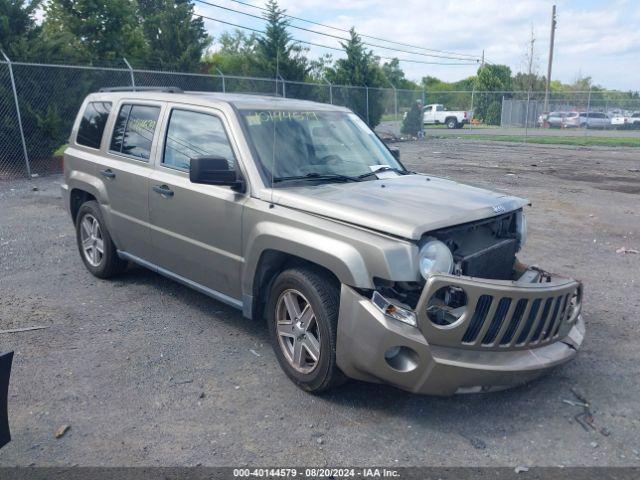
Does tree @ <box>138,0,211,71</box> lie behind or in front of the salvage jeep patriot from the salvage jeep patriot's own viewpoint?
behind

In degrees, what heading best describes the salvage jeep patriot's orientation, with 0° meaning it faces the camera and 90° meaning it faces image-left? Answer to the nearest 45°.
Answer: approximately 315°

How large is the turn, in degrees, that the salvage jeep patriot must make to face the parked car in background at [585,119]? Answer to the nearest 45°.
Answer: approximately 90° to its left

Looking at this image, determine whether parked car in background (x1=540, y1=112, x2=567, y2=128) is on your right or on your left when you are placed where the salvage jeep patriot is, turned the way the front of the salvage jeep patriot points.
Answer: on your left

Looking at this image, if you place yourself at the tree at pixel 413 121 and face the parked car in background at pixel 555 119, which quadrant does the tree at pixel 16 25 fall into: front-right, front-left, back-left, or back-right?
back-right

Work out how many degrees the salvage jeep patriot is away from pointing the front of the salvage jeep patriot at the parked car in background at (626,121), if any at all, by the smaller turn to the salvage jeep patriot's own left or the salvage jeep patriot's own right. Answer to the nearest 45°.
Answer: approximately 90° to the salvage jeep patriot's own left

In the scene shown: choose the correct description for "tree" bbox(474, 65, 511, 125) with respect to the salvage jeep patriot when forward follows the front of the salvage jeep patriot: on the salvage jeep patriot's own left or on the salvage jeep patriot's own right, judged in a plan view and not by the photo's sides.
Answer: on the salvage jeep patriot's own left

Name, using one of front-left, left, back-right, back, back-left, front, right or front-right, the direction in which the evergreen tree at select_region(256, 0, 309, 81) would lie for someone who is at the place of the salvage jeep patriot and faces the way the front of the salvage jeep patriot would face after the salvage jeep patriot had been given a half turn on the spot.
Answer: front-right

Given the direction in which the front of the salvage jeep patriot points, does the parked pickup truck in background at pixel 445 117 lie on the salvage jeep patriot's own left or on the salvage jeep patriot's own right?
on the salvage jeep patriot's own left

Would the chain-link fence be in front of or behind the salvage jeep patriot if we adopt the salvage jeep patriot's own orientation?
behind

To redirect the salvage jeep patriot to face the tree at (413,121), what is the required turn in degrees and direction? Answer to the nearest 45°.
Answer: approximately 135° to its left
